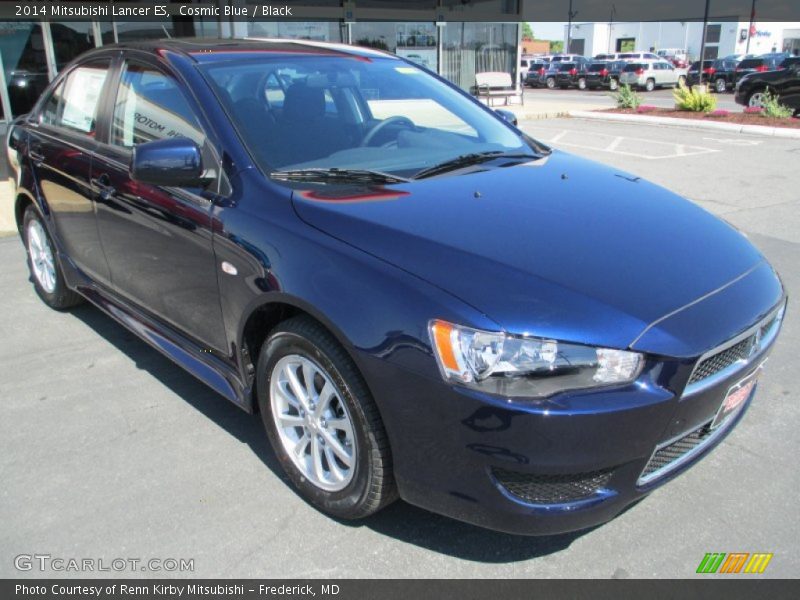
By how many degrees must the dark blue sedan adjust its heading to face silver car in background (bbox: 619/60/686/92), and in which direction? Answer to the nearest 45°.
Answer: approximately 135° to its left

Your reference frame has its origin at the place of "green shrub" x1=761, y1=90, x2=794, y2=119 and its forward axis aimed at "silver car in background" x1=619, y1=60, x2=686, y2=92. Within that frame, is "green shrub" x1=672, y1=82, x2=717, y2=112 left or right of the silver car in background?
left

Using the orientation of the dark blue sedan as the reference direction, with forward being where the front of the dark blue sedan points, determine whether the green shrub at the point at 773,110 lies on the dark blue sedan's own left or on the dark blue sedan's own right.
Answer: on the dark blue sedan's own left

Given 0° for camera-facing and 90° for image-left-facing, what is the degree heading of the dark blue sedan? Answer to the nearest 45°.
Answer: approximately 315°

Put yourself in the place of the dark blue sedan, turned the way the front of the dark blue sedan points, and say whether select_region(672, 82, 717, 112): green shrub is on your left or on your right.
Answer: on your left

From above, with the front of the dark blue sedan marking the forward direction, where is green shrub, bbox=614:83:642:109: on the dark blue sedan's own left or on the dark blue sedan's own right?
on the dark blue sedan's own left

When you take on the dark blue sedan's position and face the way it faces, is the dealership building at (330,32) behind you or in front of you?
behind

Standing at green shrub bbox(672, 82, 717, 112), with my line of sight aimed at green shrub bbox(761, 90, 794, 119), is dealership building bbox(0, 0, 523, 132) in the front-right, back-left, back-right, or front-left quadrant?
back-right
